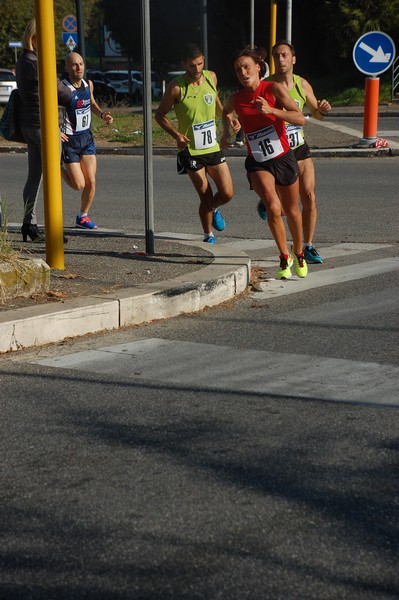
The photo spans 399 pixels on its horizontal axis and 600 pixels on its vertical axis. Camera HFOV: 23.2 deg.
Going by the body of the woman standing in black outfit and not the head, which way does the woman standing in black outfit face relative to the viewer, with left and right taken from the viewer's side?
facing to the right of the viewer

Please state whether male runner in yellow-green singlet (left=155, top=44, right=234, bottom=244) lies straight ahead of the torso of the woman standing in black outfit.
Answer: yes

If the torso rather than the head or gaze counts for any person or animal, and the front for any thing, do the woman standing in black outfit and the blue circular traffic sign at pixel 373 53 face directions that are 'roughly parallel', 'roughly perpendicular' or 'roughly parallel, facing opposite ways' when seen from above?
roughly perpendicular

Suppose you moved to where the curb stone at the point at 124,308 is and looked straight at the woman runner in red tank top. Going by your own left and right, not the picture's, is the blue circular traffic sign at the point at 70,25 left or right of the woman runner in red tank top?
left

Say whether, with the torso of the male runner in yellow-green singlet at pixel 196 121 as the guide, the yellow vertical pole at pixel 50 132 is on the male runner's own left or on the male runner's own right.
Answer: on the male runner's own right

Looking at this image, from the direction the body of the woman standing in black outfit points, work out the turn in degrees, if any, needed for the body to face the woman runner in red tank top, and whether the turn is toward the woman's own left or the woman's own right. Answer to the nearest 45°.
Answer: approximately 45° to the woman's own right
